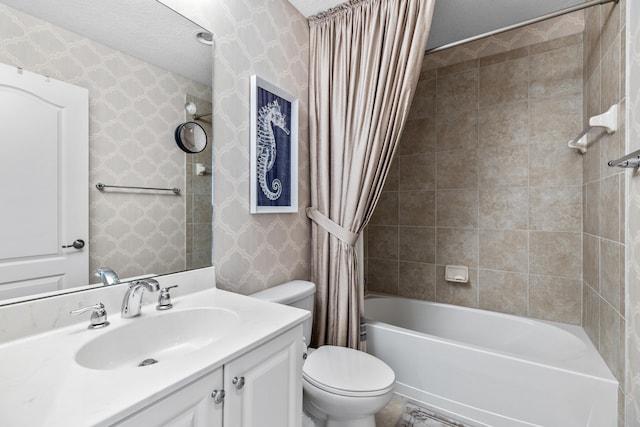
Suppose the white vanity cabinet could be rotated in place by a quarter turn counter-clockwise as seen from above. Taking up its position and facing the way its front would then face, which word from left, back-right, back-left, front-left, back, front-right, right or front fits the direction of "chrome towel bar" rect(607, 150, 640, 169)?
front-right

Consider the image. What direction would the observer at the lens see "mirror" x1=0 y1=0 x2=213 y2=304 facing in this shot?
facing the viewer and to the right of the viewer

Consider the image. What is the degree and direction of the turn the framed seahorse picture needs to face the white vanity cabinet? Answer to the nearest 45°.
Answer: approximately 45° to its right

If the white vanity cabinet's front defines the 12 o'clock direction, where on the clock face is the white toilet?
The white toilet is roughly at 9 o'clock from the white vanity cabinet.

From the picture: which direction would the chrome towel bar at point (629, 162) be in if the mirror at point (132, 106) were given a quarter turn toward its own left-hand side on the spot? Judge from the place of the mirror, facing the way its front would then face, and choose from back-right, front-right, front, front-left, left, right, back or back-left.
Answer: right

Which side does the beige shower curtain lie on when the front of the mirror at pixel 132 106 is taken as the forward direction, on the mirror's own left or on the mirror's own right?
on the mirror's own left

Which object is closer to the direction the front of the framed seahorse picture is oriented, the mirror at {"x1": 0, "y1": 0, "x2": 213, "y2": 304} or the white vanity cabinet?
the white vanity cabinet
